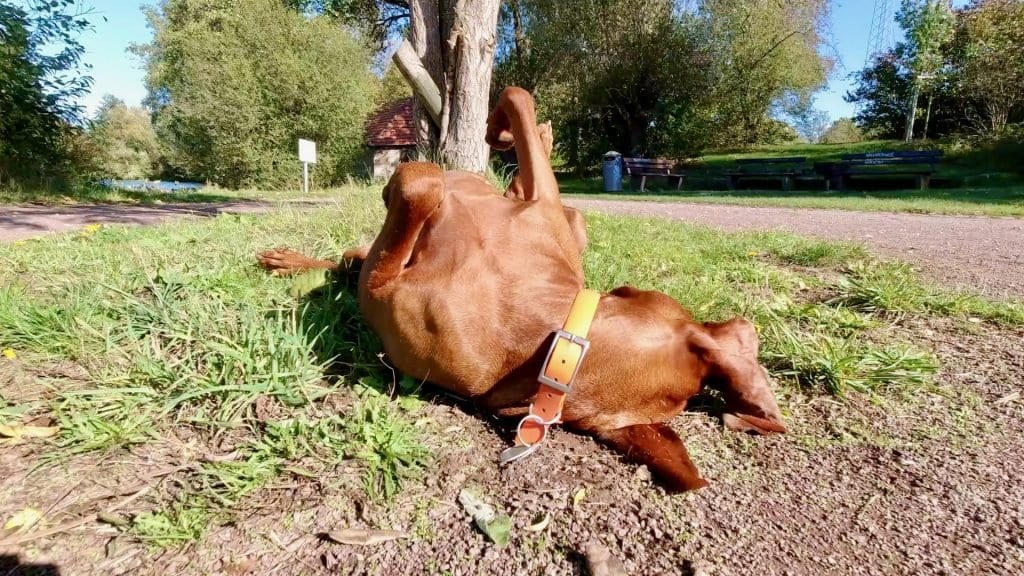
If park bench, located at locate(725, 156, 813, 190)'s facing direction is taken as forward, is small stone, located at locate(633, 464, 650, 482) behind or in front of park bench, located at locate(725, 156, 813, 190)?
in front

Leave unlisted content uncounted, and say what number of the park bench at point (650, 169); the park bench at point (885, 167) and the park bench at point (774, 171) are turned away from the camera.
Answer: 0

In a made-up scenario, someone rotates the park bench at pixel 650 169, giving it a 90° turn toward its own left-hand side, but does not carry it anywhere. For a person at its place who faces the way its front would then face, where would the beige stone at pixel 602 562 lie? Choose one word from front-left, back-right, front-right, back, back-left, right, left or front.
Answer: back-right

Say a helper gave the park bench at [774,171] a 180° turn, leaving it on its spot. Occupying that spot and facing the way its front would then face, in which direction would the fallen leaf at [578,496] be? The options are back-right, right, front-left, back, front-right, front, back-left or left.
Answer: back

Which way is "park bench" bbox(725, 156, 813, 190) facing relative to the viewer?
toward the camera

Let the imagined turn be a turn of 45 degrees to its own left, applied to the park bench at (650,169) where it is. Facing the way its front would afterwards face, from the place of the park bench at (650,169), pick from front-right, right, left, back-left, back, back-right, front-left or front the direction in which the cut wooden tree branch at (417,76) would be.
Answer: right

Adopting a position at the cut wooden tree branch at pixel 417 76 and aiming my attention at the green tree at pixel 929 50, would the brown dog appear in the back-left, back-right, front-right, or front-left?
back-right

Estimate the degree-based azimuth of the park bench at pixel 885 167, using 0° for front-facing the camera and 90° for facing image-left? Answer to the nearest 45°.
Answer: approximately 45°

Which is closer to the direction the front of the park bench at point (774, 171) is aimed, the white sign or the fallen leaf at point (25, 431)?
the fallen leaf

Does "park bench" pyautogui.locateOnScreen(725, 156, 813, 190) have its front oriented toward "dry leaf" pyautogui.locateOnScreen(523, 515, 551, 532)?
yes

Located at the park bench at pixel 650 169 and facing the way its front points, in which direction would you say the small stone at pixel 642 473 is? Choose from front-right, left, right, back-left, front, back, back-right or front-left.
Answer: front-right

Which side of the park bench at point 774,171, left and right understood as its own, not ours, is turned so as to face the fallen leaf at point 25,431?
front

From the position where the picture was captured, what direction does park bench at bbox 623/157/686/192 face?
facing the viewer and to the right of the viewer

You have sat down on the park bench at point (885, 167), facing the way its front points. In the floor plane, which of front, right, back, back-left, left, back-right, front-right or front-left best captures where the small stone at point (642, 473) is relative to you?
front-left

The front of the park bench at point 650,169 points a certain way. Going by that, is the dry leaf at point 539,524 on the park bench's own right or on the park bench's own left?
on the park bench's own right

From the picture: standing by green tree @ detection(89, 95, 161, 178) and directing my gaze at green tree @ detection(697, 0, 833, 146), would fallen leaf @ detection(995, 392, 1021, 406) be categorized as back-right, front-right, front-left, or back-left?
front-right

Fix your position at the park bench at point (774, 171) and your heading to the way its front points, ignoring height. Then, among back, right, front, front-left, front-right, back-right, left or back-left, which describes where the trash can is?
right

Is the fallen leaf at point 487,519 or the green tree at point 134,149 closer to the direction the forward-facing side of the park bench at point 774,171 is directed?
the fallen leaf

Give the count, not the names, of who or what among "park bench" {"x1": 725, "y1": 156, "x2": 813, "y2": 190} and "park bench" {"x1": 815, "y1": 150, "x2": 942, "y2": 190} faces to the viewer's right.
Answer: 0
